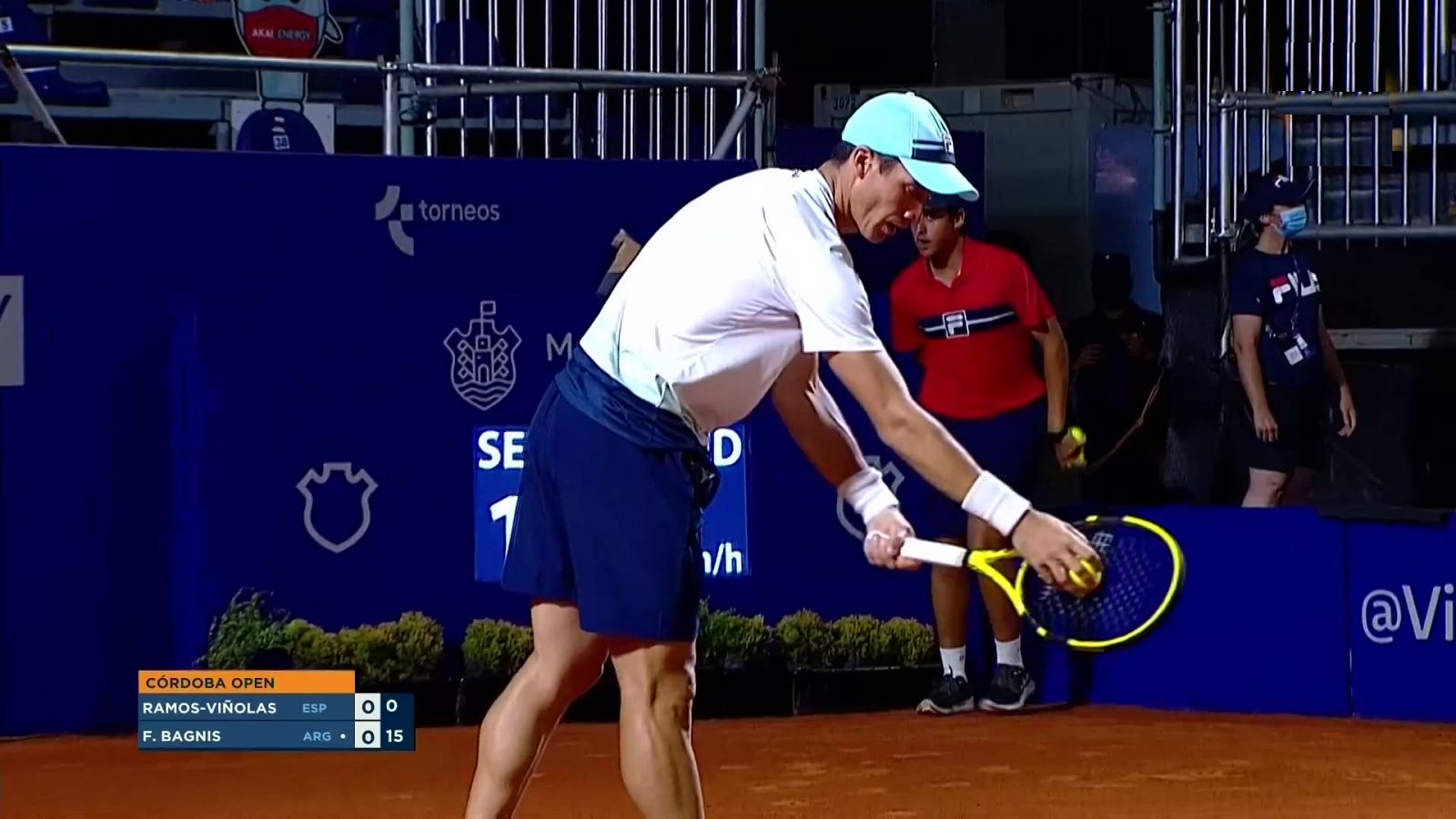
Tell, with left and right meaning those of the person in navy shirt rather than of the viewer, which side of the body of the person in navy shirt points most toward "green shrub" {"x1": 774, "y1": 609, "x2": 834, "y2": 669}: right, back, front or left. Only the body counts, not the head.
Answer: right

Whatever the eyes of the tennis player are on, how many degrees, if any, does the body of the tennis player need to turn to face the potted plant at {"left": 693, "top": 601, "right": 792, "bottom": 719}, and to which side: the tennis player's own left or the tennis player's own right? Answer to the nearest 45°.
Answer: approximately 90° to the tennis player's own left

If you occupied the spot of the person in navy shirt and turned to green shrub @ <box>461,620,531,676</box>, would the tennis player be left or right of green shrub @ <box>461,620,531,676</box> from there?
left

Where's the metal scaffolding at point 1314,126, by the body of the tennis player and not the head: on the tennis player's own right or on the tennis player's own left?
on the tennis player's own left

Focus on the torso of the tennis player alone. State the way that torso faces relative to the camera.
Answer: to the viewer's right

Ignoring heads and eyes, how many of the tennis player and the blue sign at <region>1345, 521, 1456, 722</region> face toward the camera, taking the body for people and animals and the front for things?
1

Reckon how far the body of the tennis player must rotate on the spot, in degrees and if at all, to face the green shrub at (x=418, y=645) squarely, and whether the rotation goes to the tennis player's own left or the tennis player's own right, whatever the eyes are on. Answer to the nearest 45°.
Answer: approximately 90° to the tennis player's own left

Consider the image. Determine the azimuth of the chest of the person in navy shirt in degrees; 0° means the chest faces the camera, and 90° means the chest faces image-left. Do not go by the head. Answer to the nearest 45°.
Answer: approximately 315°

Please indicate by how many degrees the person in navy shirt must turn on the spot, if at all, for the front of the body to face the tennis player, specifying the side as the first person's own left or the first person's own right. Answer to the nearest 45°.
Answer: approximately 45° to the first person's own right

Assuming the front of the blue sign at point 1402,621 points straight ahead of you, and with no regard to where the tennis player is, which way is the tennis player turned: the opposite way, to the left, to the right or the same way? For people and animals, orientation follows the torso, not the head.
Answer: to the left

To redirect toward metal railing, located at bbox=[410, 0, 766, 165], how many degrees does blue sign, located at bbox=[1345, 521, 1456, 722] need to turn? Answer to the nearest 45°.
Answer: approximately 90° to its right
